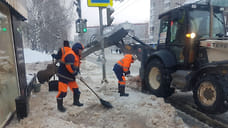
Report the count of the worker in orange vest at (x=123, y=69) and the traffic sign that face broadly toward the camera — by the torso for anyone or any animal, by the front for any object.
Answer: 1

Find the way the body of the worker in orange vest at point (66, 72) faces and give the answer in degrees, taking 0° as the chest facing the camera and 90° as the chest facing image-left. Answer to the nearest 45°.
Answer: approximately 270°

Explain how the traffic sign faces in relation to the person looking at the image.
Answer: facing the viewer

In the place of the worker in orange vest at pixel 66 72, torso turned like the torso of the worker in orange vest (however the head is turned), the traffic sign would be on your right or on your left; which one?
on your left

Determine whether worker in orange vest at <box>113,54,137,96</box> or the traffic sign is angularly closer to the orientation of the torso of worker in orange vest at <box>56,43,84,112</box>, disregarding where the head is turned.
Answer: the worker in orange vest

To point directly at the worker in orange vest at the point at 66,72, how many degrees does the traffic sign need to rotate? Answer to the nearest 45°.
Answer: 0° — it already faces them
